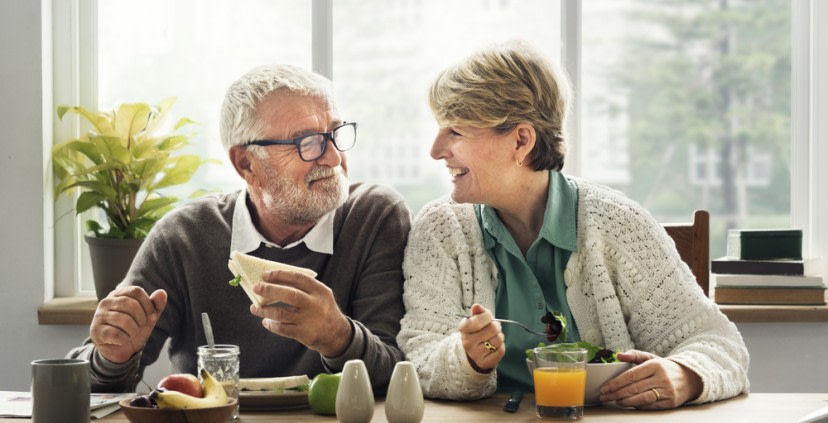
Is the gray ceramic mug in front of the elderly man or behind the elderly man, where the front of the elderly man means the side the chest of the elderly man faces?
in front

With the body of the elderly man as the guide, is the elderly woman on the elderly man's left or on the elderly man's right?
on the elderly man's left

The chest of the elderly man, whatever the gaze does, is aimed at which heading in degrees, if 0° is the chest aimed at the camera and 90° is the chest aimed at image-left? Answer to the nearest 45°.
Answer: approximately 0°

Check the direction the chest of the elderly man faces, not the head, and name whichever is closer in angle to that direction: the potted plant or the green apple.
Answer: the green apple

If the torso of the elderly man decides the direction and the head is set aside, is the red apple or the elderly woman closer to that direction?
the red apple

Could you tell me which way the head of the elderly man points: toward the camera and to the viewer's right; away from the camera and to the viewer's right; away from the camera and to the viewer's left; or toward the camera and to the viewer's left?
toward the camera and to the viewer's right

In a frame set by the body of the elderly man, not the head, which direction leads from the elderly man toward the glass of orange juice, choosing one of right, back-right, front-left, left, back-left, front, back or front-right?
front-left

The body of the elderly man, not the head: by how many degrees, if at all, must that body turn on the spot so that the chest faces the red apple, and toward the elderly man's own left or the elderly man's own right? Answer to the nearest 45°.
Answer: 0° — they already face it

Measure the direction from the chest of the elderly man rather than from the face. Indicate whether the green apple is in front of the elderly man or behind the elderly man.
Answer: in front

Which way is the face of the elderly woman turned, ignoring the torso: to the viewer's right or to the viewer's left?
to the viewer's left

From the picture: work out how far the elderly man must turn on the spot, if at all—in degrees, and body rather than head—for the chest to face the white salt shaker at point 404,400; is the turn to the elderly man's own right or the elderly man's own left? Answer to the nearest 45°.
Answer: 0° — they already face it

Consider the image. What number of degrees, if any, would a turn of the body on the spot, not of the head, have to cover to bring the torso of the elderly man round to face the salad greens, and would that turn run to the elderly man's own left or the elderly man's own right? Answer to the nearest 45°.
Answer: approximately 45° to the elderly man's own left
